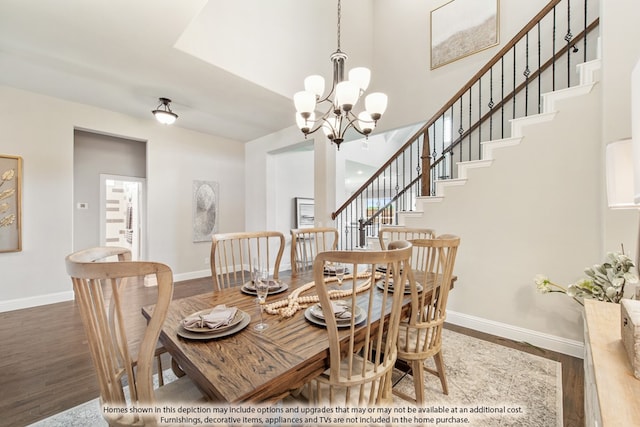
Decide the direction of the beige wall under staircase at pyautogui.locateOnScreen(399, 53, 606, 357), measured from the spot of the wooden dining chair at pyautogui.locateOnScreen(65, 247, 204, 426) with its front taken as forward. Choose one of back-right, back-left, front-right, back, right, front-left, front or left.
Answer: front-right

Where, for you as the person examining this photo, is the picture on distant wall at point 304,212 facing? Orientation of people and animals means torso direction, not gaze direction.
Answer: facing the viewer and to the right of the viewer

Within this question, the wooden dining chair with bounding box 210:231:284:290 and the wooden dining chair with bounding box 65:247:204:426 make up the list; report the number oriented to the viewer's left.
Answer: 0

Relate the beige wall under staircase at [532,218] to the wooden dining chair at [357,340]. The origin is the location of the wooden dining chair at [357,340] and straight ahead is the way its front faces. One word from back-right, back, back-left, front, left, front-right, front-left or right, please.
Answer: right

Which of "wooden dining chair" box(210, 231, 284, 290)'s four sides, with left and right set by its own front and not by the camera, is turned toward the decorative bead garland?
front

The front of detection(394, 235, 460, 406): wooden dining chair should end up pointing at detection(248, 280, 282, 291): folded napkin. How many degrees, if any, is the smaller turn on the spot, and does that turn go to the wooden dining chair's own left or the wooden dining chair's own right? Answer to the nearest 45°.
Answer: approximately 45° to the wooden dining chair's own left

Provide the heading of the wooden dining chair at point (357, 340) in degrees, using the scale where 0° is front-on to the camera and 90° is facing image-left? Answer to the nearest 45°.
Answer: approximately 135°

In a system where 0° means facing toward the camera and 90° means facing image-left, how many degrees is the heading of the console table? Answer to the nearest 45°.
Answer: approximately 90°

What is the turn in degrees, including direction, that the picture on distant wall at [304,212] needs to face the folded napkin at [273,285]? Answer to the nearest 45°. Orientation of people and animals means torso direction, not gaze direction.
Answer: approximately 45° to its right

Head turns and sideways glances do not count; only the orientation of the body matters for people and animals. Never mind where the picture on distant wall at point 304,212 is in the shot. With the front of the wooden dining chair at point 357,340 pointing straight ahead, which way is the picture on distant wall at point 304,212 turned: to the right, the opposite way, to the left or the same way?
the opposite way
